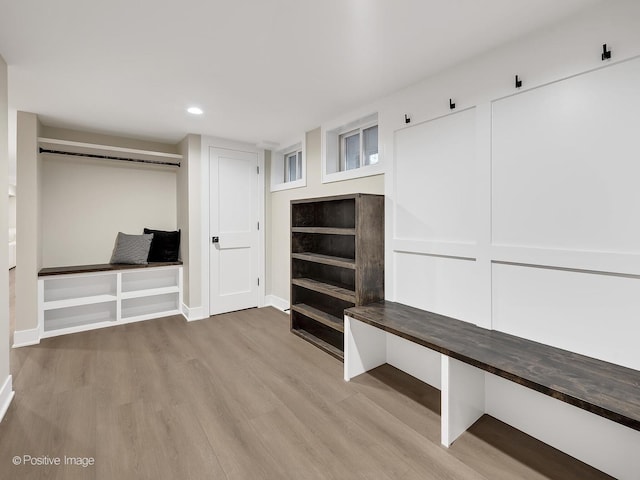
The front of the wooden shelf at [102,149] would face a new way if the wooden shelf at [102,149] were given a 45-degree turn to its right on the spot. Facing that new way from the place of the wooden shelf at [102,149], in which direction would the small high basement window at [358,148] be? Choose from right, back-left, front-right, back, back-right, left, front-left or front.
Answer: left

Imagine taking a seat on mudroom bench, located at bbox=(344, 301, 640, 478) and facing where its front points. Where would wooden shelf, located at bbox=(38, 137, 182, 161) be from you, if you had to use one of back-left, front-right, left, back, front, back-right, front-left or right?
front-right

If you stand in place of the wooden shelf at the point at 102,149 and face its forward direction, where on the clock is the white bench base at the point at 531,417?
The white bench base is roughly at 11 o'clock from the wooden shelf.

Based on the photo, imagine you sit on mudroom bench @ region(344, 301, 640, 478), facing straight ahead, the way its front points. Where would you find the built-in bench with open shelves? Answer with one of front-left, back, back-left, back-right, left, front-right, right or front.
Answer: front-right

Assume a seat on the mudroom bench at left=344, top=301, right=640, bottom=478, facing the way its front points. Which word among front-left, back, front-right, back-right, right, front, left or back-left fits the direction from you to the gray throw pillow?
front-right

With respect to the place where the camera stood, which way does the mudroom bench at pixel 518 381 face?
facing the viewer and to the left of the viewer

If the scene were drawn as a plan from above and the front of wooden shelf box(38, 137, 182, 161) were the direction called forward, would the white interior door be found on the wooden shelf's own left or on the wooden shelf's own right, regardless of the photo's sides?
on the wooden shelf's own left

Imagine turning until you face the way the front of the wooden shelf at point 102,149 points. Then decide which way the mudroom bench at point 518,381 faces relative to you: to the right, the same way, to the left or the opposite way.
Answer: to the right

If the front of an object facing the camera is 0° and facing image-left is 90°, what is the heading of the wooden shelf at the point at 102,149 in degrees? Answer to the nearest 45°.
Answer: approximately 0°

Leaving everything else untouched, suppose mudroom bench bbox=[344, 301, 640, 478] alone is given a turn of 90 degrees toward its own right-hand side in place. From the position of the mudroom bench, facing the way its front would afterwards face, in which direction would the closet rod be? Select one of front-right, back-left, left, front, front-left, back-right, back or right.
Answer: front-left

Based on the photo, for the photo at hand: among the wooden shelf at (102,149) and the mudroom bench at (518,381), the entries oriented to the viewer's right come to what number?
0

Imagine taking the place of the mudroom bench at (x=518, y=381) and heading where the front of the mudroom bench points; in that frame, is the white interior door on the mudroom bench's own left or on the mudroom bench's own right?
on the mudroom bench's own right
